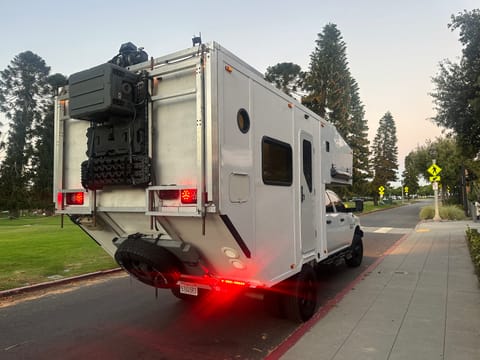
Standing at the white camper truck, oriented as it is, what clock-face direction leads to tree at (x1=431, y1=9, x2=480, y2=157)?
The tree is roughly at 12 o'clock from the white camper truck.

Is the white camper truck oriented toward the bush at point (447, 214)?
yes

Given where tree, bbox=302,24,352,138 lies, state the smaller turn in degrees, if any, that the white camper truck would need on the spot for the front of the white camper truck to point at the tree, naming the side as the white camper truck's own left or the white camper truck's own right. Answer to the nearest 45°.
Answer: approximately 45° to the white camper truck's own left

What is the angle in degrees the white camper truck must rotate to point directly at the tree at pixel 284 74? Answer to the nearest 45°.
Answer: approximately 45° to its left

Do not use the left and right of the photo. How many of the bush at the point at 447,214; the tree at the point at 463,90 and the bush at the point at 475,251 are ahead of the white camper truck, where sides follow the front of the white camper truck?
3

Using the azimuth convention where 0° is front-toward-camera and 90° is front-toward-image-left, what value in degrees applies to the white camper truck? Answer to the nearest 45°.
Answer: approximately 225°
